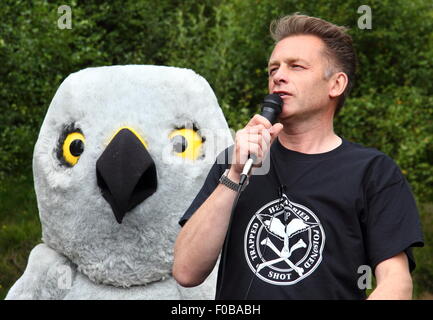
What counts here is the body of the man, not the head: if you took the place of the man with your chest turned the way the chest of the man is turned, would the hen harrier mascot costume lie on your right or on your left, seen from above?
on your right

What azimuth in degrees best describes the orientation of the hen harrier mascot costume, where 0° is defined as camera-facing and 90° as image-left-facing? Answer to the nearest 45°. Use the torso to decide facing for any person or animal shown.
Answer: approximately 0°

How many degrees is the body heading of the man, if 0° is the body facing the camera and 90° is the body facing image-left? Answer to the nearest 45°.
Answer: approximately 45°
